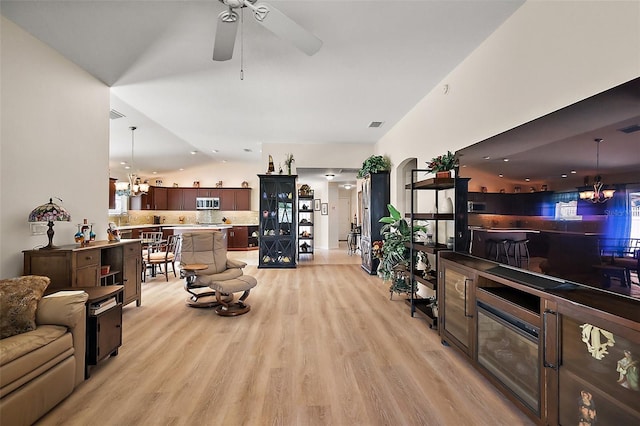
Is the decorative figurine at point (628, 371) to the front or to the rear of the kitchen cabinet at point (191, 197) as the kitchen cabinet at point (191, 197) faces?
to the front

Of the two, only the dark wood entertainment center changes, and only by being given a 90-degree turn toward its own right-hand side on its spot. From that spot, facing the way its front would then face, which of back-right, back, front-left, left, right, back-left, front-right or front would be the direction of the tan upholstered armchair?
front-left

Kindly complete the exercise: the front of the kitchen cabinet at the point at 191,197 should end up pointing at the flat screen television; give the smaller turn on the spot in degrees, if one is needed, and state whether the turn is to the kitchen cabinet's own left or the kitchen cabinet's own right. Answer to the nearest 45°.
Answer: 0° — it already faces it

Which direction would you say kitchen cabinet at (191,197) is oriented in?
toward the camera

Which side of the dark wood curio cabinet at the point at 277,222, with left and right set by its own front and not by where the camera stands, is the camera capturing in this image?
front

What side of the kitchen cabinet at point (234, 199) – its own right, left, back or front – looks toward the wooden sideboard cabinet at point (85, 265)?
front

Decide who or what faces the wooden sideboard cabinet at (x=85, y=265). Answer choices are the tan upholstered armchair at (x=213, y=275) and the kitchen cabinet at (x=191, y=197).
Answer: the kitchen cabinet

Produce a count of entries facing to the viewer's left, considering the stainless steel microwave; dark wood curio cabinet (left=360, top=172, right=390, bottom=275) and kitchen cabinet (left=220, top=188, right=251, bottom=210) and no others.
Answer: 1

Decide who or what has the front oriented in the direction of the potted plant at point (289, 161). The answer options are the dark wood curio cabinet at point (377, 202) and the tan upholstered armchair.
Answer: the dark wood curio cabinet

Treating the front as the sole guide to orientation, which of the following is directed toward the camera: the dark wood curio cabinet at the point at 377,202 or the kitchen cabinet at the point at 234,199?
the kitchen cabinet

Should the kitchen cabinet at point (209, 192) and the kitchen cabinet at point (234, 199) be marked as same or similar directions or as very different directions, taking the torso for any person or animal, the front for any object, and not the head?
same or similar directions

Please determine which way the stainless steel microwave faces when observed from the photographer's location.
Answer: facing the viewer

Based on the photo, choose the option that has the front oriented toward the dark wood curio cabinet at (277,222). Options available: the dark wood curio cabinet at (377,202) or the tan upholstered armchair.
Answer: the dark wood curio cabinet at (377,202)

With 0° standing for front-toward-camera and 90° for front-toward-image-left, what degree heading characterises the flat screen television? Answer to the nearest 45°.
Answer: approximately 45°

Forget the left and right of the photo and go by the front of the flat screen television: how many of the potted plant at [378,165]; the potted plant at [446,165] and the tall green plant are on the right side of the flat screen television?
3

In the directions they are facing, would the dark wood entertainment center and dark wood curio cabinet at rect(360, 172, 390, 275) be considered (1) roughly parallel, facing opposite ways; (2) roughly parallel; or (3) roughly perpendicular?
roughly parallel

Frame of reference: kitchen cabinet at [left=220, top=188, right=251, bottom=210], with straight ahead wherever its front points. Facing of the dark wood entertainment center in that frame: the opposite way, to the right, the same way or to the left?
to the right
